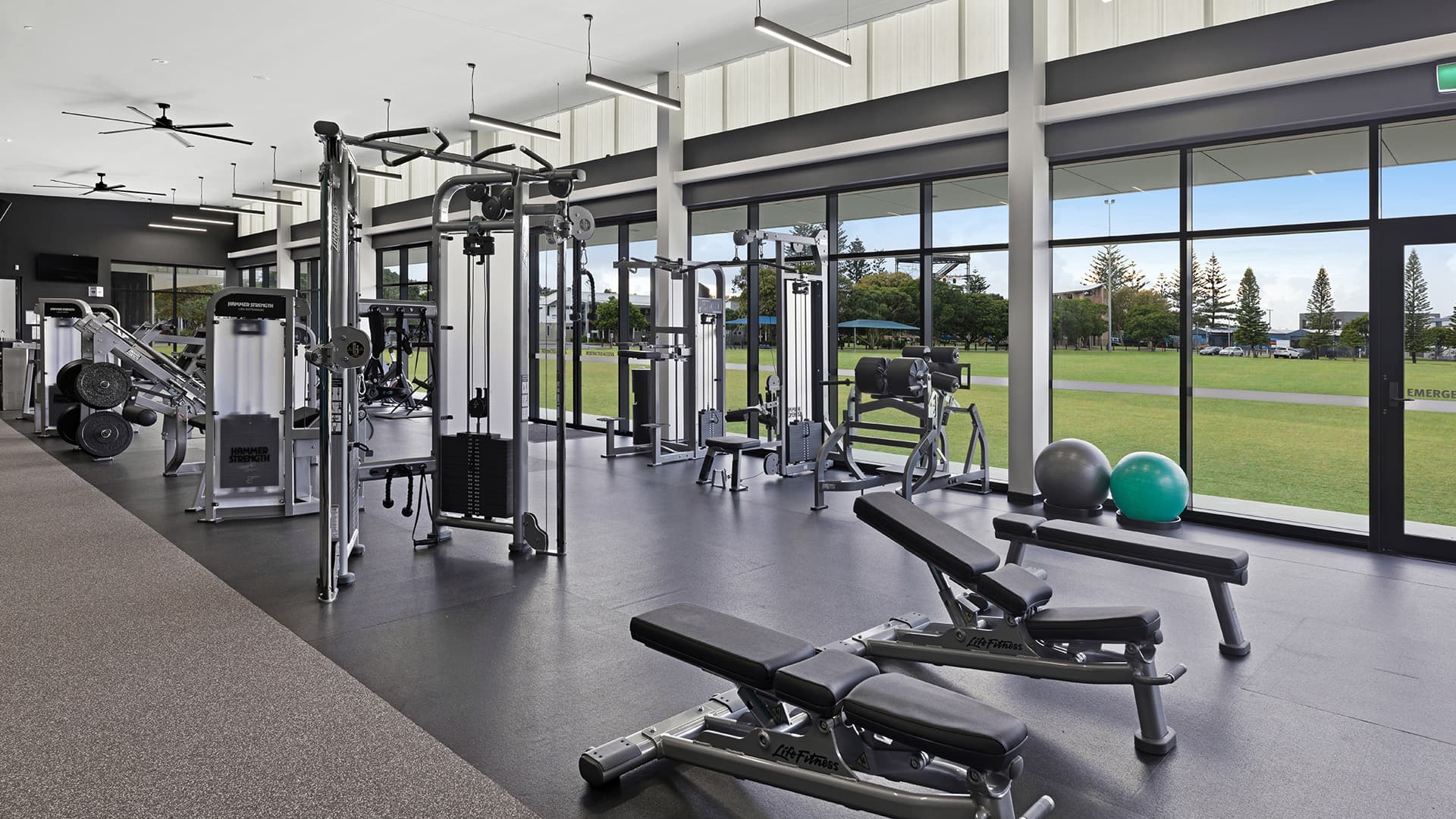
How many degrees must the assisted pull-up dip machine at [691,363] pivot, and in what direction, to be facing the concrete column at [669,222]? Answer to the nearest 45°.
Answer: approximately 135° to its right

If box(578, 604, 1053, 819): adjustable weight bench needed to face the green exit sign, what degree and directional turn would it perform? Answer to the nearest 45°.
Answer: approximately 90° to its left

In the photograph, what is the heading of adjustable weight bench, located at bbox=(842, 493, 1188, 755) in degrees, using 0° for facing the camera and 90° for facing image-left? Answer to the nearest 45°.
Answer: approximately 315°

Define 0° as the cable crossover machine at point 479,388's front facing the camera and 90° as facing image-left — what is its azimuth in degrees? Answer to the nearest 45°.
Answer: approximately 315°

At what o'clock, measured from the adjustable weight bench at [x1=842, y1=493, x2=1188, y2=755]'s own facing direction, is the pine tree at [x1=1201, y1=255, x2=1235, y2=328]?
The pine tree is roughly at 8 o'clock from the adjustable weight bench.

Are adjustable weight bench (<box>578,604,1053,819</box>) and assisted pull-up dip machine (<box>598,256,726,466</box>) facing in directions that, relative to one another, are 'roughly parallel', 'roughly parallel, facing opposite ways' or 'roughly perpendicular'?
roughly perpendicular
